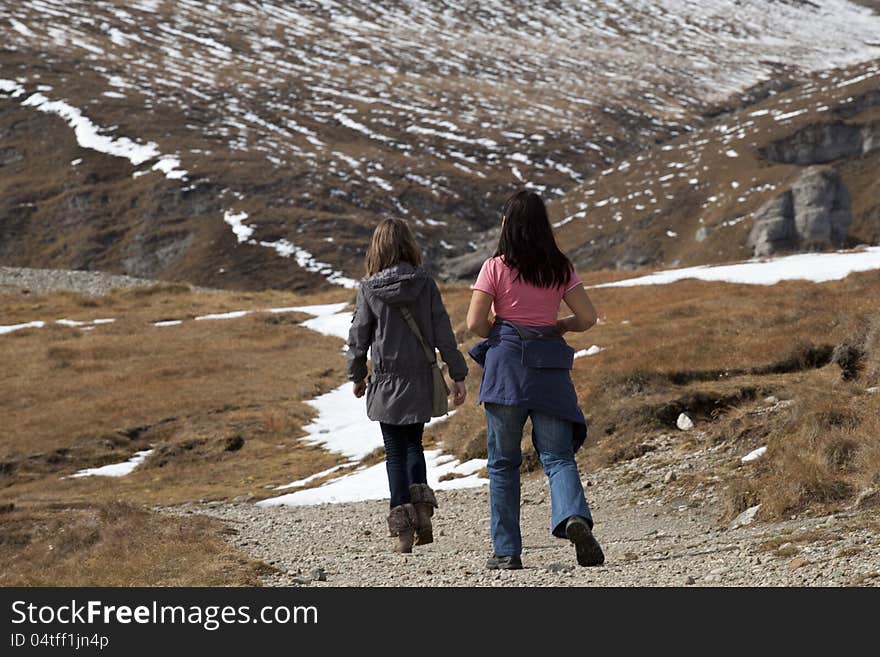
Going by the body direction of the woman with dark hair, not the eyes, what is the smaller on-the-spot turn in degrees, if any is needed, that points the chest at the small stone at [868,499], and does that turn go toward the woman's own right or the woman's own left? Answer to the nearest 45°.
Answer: approximately 90° to the woman's own right

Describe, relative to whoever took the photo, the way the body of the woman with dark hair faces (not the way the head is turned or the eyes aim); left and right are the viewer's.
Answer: facing away from the viewer

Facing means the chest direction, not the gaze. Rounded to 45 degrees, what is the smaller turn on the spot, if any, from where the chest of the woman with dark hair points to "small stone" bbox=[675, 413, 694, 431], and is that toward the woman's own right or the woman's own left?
0° — they already face it

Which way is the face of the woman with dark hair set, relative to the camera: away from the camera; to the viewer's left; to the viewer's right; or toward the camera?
away from the camera
